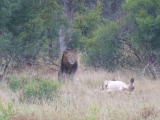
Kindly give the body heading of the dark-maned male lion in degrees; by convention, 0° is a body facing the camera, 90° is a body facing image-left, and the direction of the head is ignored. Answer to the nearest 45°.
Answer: approximately 315°

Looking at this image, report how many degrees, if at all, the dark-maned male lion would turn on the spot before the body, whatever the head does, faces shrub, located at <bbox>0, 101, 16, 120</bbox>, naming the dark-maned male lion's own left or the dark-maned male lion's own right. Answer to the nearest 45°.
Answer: approximately 45° to the dark-maned male lion's own right

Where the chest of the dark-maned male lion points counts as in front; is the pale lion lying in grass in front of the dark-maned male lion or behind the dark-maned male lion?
in front

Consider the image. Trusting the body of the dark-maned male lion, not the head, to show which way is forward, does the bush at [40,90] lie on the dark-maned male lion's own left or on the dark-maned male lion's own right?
on the dark-maned male lion's own right
